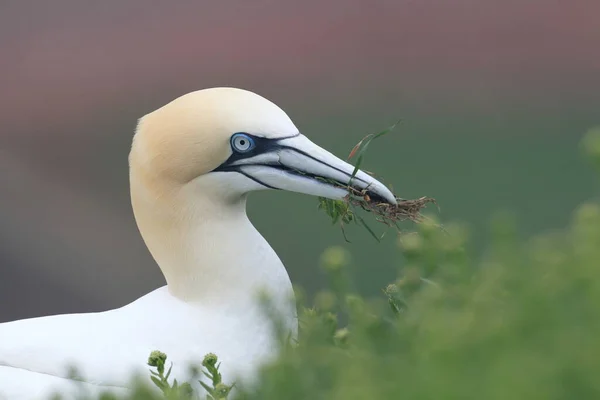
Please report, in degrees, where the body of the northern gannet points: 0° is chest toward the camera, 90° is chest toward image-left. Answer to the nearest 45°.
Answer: approximately 270°
